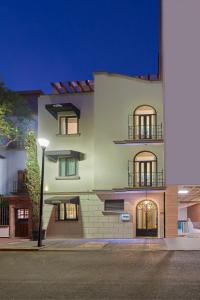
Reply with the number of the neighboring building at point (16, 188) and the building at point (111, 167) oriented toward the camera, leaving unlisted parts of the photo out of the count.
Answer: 2

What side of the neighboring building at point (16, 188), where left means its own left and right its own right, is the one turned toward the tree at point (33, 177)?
front

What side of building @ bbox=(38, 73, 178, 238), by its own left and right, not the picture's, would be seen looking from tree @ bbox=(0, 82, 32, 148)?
right

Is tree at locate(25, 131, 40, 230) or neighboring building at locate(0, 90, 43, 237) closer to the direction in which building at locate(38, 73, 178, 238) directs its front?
the tree

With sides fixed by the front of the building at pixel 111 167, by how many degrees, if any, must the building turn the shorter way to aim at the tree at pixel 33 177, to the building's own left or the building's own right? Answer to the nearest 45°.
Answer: approximately 90° to the building's own right

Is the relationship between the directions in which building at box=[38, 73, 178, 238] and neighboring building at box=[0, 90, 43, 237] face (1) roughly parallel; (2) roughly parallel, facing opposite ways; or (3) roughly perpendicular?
roughly parallel

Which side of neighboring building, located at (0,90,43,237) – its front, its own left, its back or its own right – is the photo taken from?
front

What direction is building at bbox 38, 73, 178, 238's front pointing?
toward the camera
